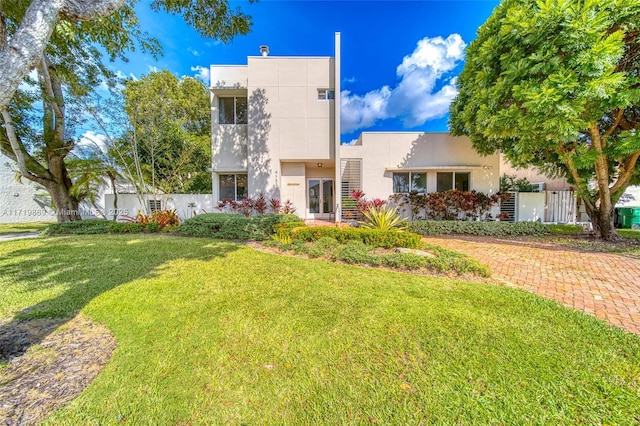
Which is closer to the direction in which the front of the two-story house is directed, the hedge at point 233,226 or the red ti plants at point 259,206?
the hedge

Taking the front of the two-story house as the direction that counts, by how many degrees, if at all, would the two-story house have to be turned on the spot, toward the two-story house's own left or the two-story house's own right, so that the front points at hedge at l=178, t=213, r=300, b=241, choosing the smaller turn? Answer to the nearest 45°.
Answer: approximately 45° to the two-story house's own right

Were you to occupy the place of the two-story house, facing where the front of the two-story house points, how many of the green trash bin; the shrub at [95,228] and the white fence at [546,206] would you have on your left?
2

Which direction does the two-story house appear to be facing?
toward the camera

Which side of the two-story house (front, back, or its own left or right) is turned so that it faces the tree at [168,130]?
right

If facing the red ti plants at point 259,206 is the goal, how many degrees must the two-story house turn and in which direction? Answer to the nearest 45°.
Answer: approximately 90° to its right

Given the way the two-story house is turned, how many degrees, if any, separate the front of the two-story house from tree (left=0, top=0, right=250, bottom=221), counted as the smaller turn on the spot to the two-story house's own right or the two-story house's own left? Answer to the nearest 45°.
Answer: approximately 45° to the two-story house's own right

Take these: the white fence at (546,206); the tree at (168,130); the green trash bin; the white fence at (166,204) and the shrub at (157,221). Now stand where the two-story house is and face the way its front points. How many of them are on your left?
2

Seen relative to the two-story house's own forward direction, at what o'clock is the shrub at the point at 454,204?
The shrub is roughly at 9 o'clock from the two-story house.

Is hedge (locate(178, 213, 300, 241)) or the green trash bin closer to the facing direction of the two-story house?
the hedge

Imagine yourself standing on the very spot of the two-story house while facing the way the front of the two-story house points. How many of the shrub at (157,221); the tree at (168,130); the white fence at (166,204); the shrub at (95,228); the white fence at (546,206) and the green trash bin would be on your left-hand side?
2

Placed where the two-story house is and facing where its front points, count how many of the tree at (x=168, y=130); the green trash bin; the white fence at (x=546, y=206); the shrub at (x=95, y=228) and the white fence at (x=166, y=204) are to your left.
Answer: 2

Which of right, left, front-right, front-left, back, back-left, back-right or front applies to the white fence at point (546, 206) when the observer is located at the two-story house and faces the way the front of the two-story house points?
left
